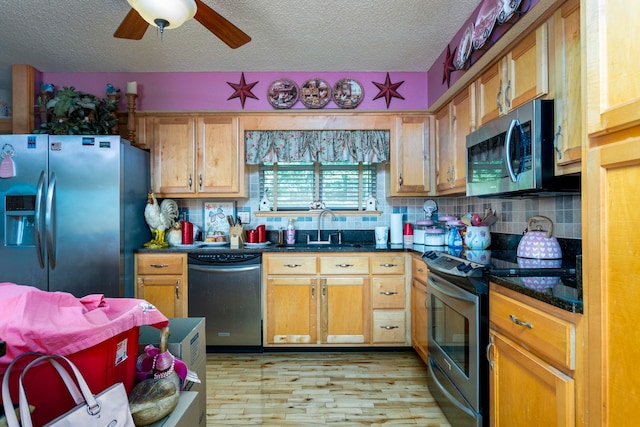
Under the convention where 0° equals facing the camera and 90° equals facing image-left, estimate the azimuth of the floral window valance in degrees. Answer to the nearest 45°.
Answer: approximately 0°

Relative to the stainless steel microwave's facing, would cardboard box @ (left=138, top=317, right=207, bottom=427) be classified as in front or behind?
in front

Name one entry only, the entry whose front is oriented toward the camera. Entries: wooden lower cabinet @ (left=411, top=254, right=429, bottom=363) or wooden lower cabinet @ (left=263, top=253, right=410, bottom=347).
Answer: wooden lower cabinet @ (left=263, top=253, right=410, bottom=347)

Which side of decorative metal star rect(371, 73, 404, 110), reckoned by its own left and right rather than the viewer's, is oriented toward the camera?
front

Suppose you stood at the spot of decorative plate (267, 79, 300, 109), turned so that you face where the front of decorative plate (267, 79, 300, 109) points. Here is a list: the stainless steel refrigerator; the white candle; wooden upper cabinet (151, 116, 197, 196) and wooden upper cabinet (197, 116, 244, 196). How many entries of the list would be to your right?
4

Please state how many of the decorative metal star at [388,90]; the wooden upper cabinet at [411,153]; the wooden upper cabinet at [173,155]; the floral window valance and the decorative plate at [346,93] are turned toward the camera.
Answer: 5

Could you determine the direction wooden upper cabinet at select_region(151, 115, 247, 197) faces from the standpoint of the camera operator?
facing the viewer

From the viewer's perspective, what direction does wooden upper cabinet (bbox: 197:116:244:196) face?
toward the camera

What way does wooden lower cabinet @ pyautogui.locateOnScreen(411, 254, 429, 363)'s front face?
to the viewer's left

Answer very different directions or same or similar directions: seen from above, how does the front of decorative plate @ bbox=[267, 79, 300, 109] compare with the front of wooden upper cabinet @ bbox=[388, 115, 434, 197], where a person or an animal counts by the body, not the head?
same or similar directions

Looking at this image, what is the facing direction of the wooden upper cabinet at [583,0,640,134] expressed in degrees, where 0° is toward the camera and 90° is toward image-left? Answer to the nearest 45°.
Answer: approximately 45°

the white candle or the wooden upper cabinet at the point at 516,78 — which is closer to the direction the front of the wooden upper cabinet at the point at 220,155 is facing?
the wooden upper cabinet

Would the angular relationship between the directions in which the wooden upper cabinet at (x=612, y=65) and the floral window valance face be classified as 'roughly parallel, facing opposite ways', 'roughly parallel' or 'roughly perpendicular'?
roughly perpendicular
